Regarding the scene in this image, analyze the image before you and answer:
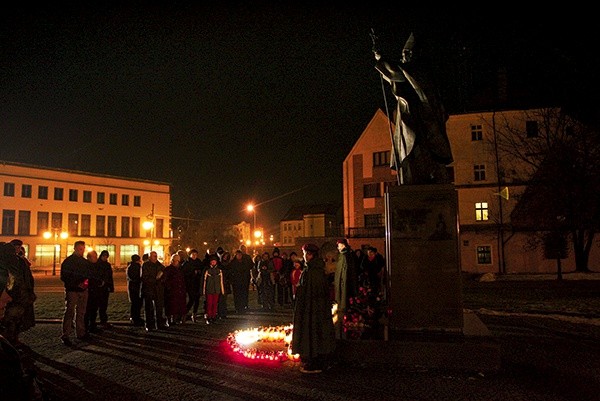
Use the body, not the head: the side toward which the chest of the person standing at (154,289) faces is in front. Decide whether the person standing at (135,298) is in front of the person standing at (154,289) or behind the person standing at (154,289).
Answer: behind

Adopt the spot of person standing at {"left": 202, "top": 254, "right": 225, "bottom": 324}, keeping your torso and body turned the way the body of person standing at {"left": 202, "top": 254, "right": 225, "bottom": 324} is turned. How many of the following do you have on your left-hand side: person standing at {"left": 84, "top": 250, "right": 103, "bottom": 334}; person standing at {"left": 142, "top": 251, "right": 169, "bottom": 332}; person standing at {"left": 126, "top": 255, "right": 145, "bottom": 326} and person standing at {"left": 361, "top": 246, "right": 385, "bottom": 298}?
1

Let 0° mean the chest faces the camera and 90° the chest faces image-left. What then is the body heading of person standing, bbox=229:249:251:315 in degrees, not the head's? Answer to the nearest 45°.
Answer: approximately 0°

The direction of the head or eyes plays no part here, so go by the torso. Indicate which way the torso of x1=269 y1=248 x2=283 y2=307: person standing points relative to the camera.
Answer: toward the camera

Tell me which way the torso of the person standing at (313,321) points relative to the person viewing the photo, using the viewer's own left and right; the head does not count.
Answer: facing to the left of the viewer

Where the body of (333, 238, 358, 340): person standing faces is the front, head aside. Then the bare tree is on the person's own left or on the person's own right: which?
on the person's own right

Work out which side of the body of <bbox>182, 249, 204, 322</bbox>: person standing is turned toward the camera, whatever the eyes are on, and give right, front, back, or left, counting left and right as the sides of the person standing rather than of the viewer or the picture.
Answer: front

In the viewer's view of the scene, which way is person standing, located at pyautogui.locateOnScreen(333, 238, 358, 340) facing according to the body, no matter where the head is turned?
to the viewer's left

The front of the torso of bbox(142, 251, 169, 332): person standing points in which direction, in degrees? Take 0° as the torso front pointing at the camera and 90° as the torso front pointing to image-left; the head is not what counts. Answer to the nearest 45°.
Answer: approximately 315°

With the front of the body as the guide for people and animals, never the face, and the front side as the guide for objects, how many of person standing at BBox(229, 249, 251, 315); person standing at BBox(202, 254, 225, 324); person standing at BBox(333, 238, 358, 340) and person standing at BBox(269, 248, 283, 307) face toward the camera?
3

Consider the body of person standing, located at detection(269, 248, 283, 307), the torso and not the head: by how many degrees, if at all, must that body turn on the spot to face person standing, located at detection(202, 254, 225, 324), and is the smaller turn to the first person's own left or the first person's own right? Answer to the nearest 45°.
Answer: approximately 45° to the first person's own right

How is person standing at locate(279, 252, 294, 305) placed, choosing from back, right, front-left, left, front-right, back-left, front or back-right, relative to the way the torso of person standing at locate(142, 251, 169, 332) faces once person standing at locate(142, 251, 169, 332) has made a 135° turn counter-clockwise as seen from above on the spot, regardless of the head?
front-right
